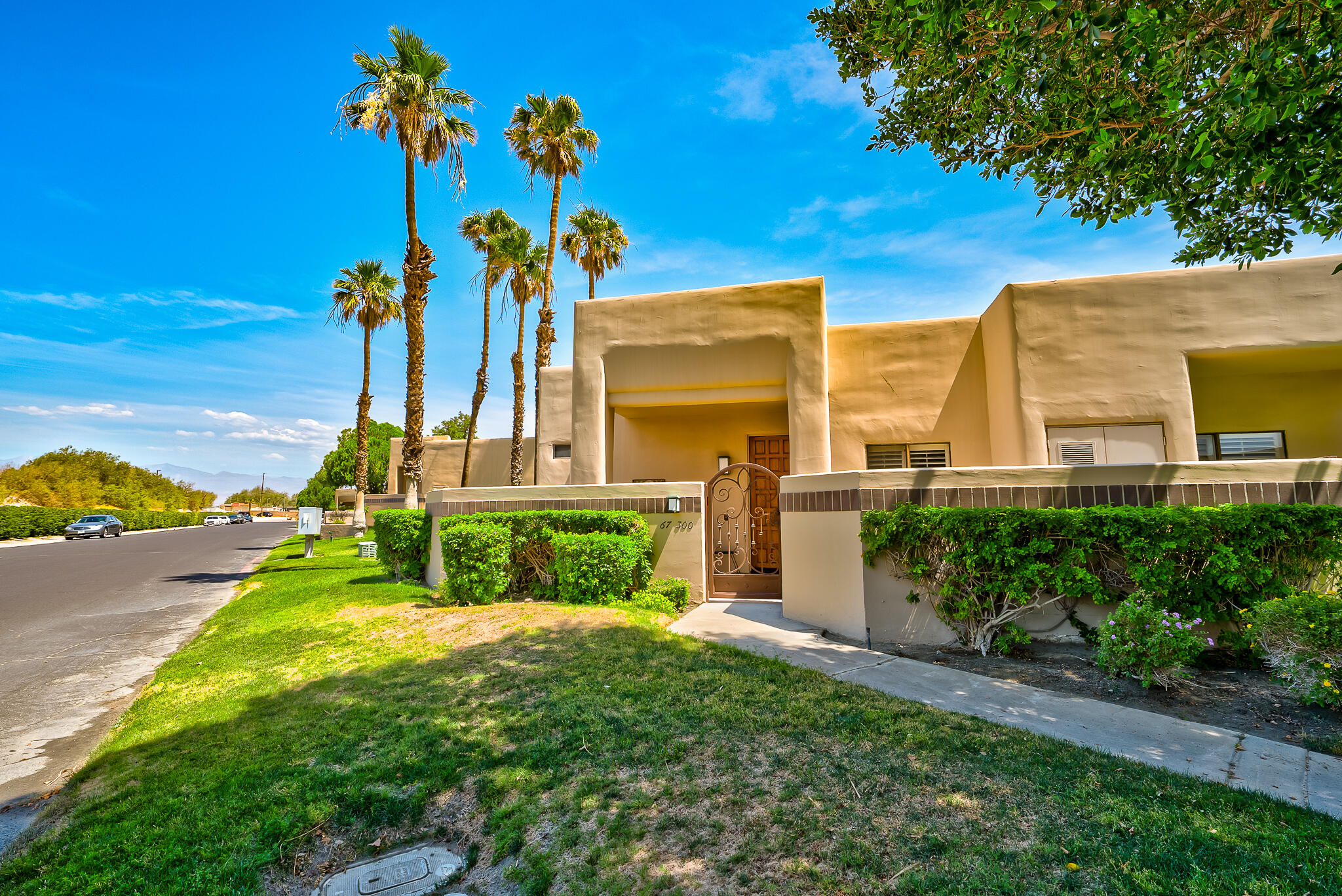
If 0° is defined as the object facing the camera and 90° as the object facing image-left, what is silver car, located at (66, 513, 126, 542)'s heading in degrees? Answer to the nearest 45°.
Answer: approximately 45°

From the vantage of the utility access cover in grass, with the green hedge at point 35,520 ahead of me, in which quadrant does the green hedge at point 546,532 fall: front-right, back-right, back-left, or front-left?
front-right

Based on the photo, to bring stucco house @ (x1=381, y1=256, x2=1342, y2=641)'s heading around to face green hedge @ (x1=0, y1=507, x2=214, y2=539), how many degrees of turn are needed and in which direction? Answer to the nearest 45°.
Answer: approximately 90° to its right

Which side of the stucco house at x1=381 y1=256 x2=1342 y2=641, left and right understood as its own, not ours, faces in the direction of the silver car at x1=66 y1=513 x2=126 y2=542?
right

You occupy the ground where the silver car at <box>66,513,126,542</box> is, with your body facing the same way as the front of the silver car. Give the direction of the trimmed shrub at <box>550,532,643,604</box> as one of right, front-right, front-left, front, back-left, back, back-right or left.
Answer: front-left

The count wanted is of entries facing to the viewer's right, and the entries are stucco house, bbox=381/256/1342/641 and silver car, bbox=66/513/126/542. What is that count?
0

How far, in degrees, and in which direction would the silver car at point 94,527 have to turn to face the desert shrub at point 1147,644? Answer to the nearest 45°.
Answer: approximately 45° to its left

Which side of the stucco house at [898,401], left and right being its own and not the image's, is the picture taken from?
front

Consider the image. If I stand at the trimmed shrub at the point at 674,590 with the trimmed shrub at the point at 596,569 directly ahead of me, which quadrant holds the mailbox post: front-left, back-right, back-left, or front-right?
front-right

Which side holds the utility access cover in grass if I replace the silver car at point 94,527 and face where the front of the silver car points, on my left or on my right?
on my left

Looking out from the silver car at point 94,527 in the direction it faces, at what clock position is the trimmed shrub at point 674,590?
The trimmed shrub is roughly at 10 o'clock from the silver car.

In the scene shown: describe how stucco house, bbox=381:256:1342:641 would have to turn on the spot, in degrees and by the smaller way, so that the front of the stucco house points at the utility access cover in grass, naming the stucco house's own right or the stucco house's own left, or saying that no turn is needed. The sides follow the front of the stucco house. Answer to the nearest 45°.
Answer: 0° — it already faces it

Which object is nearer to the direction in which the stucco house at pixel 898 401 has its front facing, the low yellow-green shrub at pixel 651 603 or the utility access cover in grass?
the utility access cover in grass

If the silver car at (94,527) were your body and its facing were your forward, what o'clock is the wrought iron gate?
The wrought iron gate is roughly at 10 o'clock from the silver car.

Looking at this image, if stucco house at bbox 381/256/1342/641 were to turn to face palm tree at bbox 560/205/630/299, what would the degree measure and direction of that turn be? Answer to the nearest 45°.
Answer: approximately 135° to its right

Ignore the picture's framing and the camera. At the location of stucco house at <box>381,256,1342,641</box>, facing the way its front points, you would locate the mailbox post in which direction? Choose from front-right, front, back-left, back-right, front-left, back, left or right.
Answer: right
